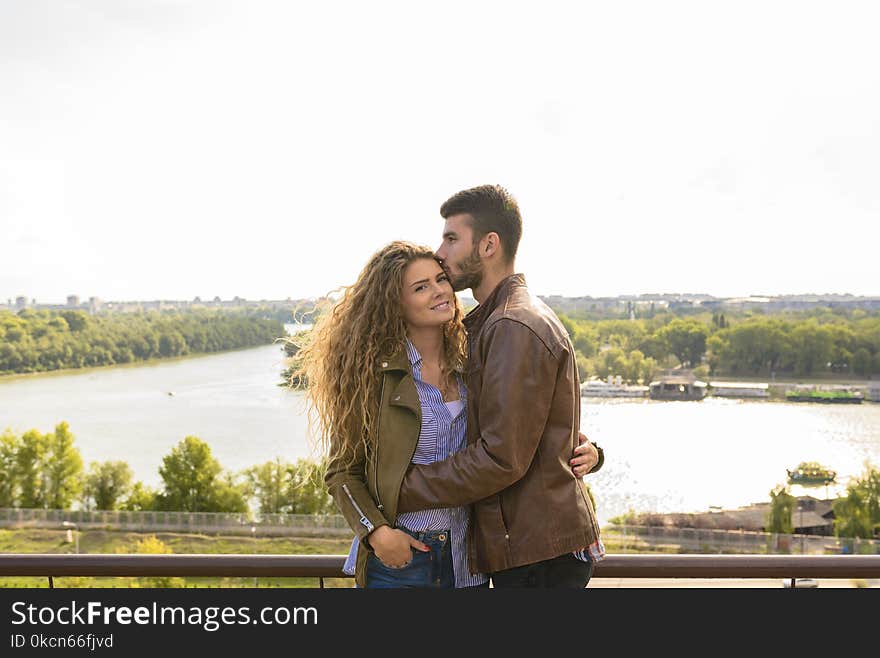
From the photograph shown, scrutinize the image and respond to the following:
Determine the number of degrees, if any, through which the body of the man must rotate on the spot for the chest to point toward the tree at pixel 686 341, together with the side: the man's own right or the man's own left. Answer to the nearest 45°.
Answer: approximately 90° to the man's own right

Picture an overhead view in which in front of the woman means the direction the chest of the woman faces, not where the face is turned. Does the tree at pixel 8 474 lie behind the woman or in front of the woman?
behind

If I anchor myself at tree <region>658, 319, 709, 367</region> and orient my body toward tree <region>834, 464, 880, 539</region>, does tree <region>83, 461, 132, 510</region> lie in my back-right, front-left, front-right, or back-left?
front-right

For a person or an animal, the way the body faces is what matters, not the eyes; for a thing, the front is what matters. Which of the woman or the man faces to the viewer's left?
the man

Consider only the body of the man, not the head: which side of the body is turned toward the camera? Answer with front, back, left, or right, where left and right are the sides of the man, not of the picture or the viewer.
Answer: left

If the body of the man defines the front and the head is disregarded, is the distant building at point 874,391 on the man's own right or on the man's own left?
on the man's own right

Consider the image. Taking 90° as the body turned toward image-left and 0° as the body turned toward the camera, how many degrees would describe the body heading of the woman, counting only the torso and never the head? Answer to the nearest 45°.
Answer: approximately 315°

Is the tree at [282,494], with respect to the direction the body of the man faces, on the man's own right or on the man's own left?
on the man's own right

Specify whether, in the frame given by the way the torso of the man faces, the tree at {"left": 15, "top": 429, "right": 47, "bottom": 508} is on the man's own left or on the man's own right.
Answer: on the man's own right

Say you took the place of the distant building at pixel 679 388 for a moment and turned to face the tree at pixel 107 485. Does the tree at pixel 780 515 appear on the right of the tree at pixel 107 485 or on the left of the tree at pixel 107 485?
left

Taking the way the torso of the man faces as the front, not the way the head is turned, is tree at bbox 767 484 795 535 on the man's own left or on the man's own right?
on the man's own right

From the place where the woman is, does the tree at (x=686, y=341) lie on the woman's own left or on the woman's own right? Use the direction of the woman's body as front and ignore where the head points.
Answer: on the woman's own left

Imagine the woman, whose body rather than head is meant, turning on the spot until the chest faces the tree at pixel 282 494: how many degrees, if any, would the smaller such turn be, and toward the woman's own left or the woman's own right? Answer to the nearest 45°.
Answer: approximately 135° to the woman's own left

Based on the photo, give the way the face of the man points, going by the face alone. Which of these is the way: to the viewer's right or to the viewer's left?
to the viewer's left
